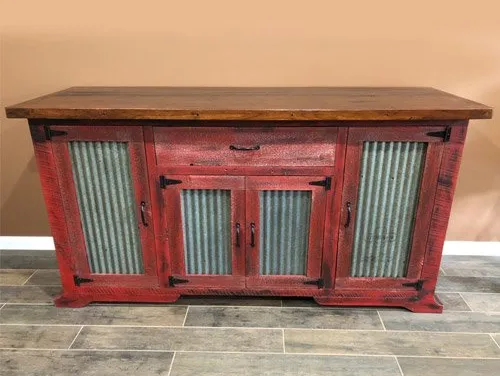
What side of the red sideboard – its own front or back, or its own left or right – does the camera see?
front
